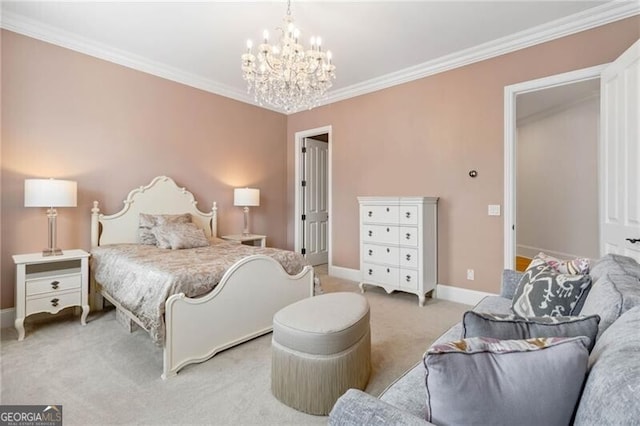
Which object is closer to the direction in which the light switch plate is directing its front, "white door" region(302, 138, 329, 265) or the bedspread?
the bedspread

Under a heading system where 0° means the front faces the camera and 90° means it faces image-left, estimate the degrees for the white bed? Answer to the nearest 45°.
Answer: approximately 315°

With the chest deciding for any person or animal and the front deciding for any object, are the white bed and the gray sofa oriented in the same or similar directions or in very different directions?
very different directions

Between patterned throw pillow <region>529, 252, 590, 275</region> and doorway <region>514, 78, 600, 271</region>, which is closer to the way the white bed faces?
the patterned throw pillow

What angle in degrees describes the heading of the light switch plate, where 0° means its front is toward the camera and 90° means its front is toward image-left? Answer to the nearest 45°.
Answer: approximately 0°

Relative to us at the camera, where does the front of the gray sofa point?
facing to the left of the viewer

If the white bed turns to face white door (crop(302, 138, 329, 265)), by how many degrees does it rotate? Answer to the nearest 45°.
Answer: approximately 90° to its left

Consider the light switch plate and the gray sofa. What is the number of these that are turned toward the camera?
1
